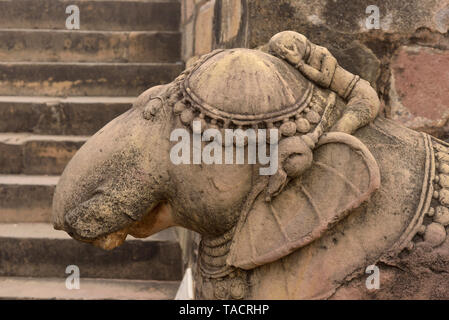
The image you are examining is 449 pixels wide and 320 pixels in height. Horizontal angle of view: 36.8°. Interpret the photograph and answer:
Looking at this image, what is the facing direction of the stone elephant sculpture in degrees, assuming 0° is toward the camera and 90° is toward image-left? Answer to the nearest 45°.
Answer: approximately 90°

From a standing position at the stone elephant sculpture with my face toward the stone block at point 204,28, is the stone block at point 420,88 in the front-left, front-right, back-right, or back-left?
front-right

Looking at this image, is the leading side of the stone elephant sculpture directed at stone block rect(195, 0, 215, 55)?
no

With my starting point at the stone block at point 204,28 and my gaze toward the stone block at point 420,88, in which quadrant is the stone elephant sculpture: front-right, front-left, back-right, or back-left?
front-right

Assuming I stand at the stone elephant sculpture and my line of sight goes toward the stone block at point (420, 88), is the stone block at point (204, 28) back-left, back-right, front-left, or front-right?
front-left

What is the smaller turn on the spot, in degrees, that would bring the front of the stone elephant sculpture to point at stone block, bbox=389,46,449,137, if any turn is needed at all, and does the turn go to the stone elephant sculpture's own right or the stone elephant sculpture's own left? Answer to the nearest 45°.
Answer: approximately 135° to the stone elephant sculpture's own right
